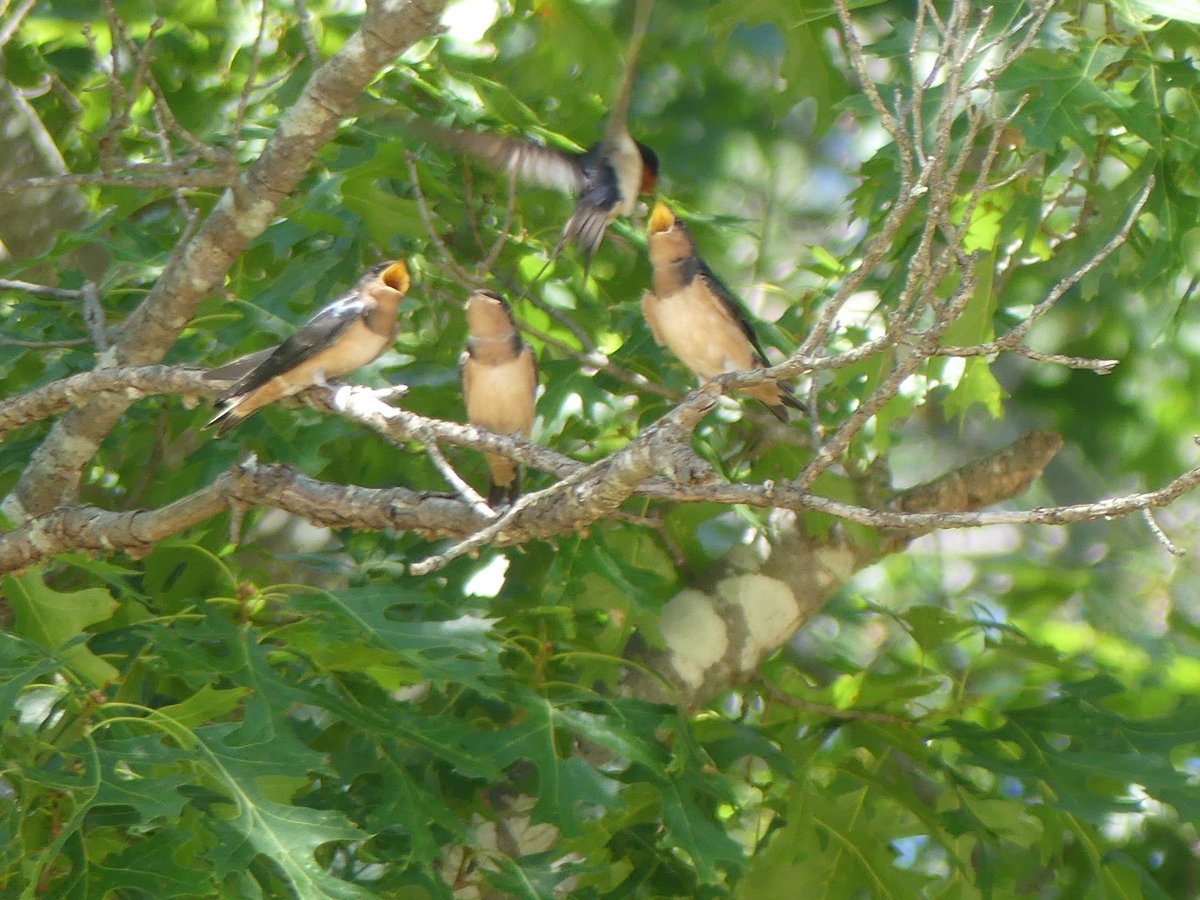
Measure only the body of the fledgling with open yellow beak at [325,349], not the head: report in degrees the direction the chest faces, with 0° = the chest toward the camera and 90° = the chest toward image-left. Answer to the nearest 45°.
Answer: approximately 270°

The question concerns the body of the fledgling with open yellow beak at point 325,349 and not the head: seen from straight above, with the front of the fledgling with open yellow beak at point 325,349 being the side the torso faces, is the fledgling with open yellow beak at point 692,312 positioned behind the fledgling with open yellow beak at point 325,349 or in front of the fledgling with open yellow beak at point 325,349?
in front

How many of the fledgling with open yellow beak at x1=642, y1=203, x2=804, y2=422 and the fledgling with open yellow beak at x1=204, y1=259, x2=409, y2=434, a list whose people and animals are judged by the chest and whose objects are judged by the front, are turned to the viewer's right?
1

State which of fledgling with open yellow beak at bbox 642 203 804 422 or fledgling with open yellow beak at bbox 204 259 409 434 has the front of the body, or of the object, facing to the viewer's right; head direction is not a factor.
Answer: fledgling with open yellow beak at bbox 204 259 409 434

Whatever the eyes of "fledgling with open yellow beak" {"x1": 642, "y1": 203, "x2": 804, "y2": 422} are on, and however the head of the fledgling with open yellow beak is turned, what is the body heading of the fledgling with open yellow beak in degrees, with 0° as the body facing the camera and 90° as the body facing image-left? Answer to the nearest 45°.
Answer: approximately 45°
